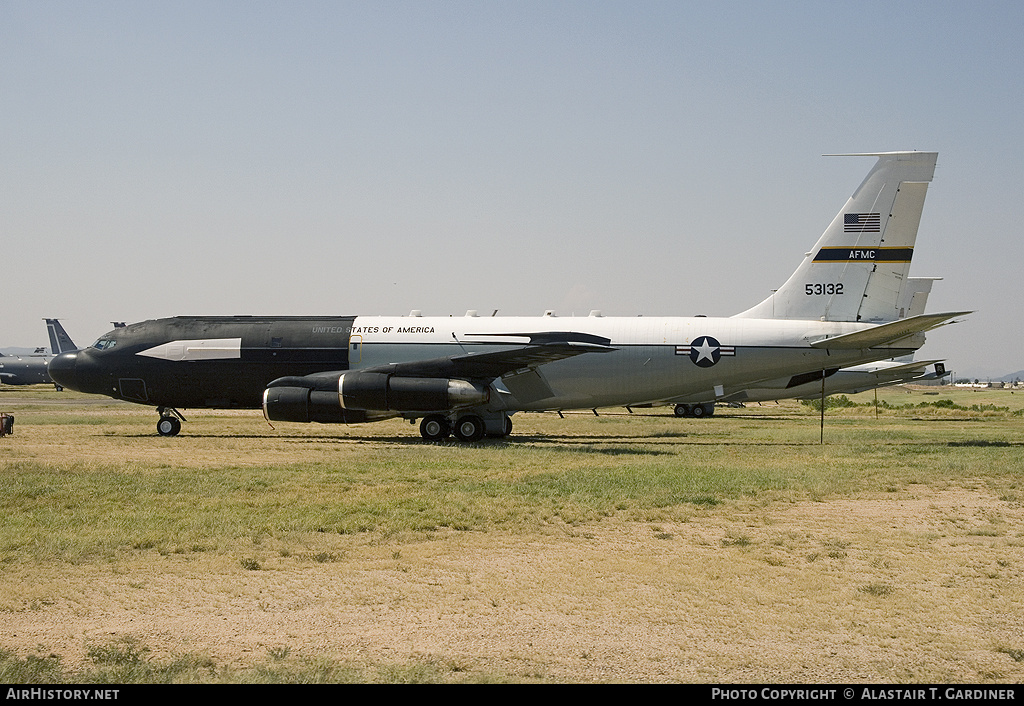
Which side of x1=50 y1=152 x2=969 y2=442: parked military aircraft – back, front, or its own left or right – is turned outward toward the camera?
left
